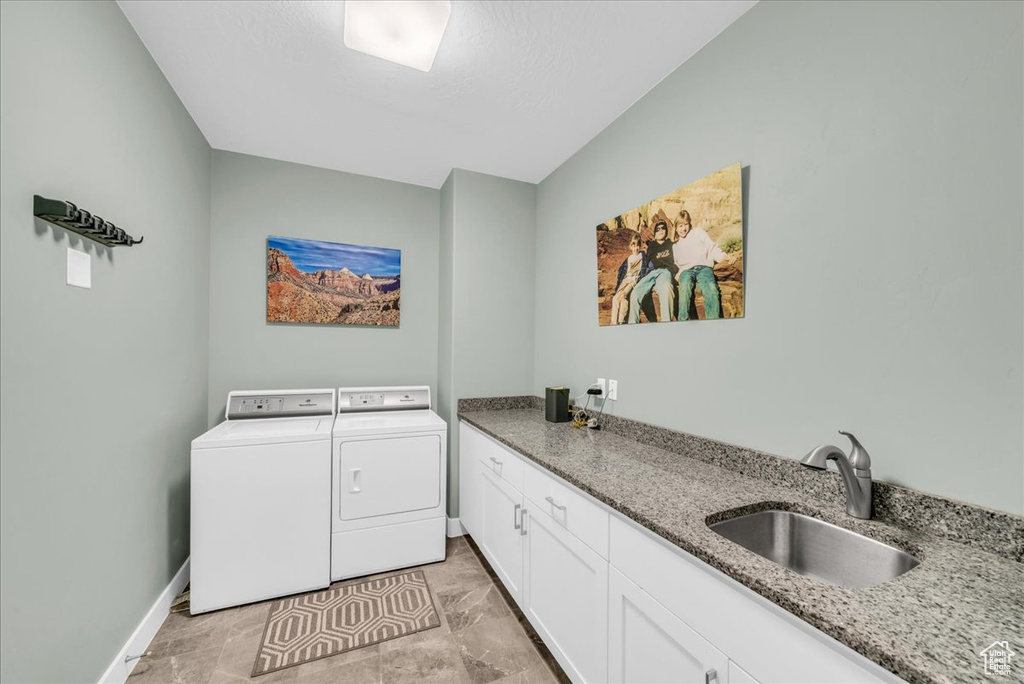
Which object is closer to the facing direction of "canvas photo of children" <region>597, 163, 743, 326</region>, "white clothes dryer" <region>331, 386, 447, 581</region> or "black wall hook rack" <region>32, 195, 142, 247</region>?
the black wall hook rack

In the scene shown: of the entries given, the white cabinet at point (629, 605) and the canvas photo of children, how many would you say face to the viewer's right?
0

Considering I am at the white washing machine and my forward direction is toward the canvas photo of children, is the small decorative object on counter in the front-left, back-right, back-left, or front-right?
front-left

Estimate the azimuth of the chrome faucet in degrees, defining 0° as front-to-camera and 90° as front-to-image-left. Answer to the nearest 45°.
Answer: approximately 45°

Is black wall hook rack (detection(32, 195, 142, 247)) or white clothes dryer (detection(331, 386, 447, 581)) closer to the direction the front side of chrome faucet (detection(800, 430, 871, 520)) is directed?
the black wall hook rack

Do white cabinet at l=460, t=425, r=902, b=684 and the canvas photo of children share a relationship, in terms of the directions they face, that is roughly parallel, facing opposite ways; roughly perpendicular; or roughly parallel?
roughly parallel

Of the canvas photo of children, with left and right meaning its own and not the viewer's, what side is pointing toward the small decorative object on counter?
right

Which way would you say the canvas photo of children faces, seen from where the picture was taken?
facing the viewer and to the left of the viewer

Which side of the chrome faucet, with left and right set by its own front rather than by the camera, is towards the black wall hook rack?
front
